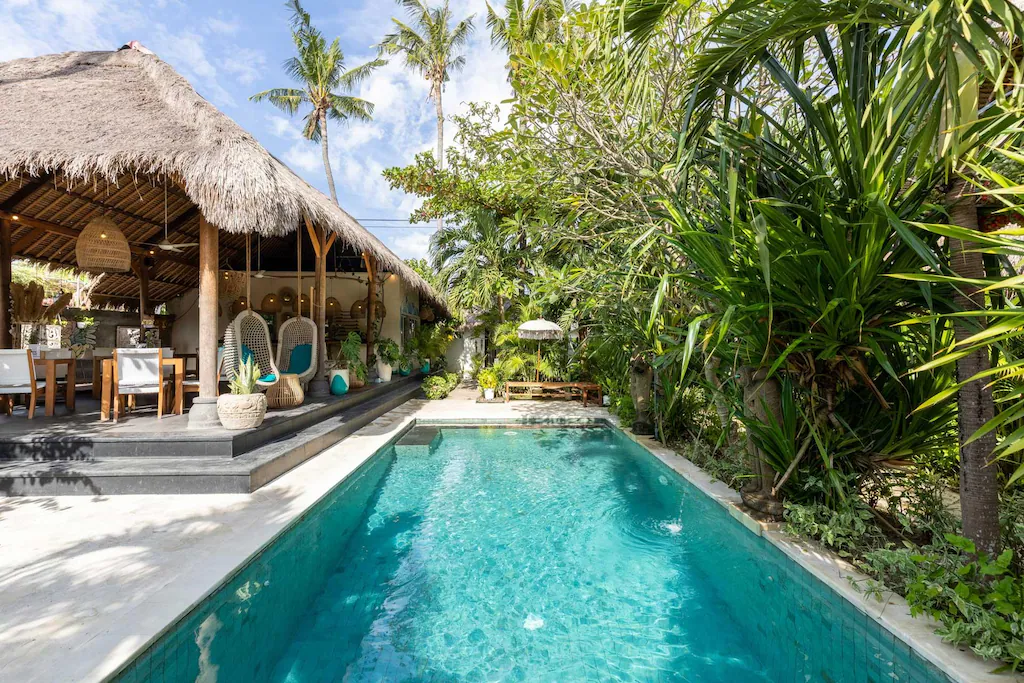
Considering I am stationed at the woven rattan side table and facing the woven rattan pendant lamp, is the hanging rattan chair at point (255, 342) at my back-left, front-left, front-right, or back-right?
front-right

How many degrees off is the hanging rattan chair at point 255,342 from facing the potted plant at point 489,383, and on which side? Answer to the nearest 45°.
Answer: approximately 90° to its left

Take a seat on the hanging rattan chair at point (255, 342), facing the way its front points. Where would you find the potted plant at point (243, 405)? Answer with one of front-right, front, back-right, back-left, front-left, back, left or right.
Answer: front-right

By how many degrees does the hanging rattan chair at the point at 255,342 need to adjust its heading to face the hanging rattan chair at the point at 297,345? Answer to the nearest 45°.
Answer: approximately 90° to its left

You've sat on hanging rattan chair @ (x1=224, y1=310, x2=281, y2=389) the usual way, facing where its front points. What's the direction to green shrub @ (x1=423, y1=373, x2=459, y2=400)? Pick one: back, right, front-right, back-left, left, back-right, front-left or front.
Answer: left

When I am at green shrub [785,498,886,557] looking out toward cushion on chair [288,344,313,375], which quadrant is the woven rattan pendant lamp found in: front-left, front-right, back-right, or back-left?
front-left

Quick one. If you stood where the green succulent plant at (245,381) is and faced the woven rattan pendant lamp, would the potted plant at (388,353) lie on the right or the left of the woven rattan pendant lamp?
right

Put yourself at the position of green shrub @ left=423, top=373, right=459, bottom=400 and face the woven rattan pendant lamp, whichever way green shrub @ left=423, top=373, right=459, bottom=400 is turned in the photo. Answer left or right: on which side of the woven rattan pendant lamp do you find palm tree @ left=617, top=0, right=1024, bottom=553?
left

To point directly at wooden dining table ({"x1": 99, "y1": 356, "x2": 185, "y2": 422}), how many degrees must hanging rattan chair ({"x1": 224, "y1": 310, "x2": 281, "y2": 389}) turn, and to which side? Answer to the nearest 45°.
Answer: approximately 90° to its right

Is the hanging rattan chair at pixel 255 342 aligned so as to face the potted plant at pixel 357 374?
no

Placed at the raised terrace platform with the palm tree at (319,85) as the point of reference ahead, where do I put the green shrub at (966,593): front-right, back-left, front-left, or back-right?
back-right

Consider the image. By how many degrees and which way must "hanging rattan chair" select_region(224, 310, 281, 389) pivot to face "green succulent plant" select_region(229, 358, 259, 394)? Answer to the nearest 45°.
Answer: approximately 45° to its right

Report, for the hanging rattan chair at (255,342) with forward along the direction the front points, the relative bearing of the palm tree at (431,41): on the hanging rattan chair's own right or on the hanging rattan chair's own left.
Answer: on the hanging rattan chair's own left

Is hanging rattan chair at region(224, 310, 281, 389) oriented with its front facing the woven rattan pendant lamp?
no

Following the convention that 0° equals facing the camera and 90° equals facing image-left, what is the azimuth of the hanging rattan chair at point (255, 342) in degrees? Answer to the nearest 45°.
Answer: approximately 315°

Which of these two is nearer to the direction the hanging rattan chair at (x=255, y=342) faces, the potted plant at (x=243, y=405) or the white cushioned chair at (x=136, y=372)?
the potted plant
